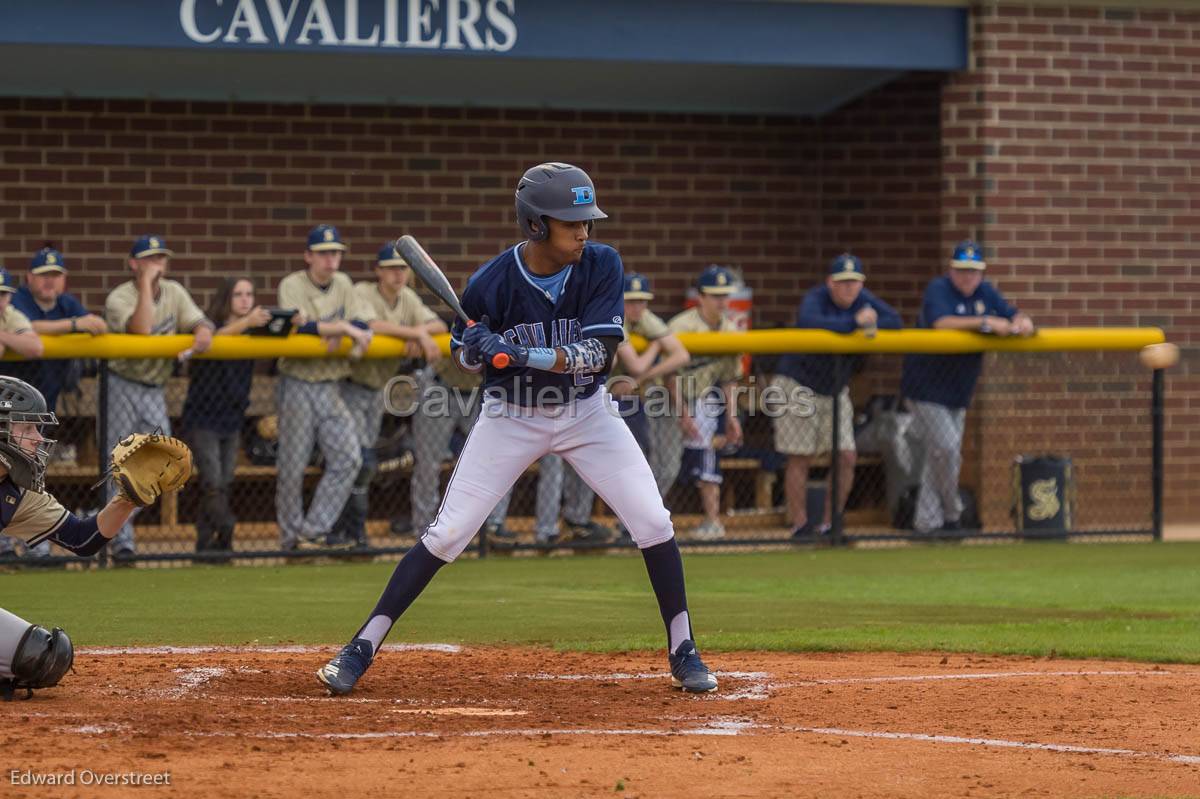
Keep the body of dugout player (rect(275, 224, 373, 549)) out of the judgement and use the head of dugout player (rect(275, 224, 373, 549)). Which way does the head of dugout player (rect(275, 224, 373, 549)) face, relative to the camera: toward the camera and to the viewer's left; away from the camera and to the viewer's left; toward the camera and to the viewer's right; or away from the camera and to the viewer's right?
toward the camera and to the viewer's right

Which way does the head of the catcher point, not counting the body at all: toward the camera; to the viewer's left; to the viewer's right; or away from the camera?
to the viewer's right

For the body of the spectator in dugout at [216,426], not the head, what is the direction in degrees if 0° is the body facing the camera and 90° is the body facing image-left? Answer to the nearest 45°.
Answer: approximately 315°

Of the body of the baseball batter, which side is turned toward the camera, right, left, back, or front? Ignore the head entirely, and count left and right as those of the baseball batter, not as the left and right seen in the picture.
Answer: front

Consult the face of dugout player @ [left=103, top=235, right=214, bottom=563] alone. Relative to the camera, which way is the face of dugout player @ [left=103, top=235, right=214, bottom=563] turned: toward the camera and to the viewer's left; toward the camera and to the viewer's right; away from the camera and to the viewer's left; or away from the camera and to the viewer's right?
toward the camera and to the viewer's right

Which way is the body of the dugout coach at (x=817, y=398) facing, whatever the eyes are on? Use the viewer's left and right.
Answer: facing the viewer

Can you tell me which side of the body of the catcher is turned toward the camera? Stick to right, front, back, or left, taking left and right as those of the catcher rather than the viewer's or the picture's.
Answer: right

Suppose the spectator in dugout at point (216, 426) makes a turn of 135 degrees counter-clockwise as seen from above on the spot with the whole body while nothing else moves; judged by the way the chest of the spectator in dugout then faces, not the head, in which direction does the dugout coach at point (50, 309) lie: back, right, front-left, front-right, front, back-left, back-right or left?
left

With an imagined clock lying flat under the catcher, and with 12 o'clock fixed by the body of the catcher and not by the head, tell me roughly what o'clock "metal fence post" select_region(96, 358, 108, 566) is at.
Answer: The metal fence post is roughly at 9 o'clock from the catcher.

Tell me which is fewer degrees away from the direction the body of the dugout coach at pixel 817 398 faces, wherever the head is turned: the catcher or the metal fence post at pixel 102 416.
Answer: the catcher

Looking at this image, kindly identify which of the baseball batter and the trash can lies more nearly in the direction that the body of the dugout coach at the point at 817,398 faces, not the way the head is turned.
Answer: the baseball batter

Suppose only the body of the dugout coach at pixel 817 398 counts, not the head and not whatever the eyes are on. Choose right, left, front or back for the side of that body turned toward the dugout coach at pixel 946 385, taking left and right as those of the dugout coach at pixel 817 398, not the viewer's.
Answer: left

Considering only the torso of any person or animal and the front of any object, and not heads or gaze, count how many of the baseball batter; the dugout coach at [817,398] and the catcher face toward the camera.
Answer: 2

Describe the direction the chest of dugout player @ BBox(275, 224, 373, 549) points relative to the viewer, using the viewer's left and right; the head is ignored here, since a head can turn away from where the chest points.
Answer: facing the viewer and to the right of the viewer

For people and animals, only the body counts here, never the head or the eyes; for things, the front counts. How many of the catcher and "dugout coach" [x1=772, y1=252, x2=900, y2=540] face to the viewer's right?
1

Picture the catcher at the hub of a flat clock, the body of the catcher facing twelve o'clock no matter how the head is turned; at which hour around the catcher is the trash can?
The trash can is roughly at 11 o'clock from the catcher.
